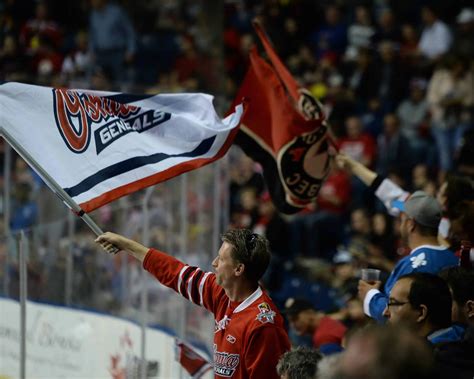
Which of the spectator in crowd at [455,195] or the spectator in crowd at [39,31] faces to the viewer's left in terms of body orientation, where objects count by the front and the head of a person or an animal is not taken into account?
the spectator in crowd at [455,195]

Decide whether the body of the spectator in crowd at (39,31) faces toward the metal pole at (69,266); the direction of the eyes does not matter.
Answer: yes

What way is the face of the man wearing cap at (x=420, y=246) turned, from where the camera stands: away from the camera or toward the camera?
away from the camera

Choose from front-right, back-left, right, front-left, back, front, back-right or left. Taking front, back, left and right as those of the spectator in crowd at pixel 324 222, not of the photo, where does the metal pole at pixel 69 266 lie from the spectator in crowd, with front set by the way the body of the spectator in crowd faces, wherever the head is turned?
front

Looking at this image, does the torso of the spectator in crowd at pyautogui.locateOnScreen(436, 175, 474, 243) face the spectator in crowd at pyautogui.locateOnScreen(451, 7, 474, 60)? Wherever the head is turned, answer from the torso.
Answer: no

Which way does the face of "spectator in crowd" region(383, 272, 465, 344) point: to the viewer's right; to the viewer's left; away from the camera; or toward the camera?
to the viewer's left

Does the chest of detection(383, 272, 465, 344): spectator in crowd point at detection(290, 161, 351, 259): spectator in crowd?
no

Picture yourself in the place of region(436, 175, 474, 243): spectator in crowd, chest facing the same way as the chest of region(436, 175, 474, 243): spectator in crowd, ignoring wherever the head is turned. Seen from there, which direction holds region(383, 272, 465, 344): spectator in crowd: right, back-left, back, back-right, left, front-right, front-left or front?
left

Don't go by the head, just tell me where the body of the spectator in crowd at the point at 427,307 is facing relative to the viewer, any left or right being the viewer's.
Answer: facing to the left of the viewer

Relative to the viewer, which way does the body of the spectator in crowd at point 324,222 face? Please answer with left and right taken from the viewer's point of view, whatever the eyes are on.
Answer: facing the viewer and to the left of the viewer

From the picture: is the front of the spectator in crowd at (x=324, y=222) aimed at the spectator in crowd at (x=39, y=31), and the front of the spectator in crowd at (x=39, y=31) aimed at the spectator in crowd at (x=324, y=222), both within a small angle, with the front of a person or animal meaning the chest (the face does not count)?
no

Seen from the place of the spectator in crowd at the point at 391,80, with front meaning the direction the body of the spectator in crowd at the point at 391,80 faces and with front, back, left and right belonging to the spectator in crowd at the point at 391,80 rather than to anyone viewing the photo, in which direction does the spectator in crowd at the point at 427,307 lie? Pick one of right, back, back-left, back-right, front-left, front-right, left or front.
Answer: front-left

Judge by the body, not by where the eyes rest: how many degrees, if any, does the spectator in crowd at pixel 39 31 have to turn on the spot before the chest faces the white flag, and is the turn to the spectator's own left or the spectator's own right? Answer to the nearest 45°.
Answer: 0° — they already face it

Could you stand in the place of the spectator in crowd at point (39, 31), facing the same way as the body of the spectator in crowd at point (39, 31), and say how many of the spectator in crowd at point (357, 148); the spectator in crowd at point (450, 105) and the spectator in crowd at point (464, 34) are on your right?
0

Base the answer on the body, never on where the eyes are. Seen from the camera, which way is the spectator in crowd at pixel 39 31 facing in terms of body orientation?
toward the camera

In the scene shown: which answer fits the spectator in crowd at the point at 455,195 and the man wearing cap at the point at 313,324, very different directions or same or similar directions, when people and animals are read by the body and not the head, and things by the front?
same or similar directions
